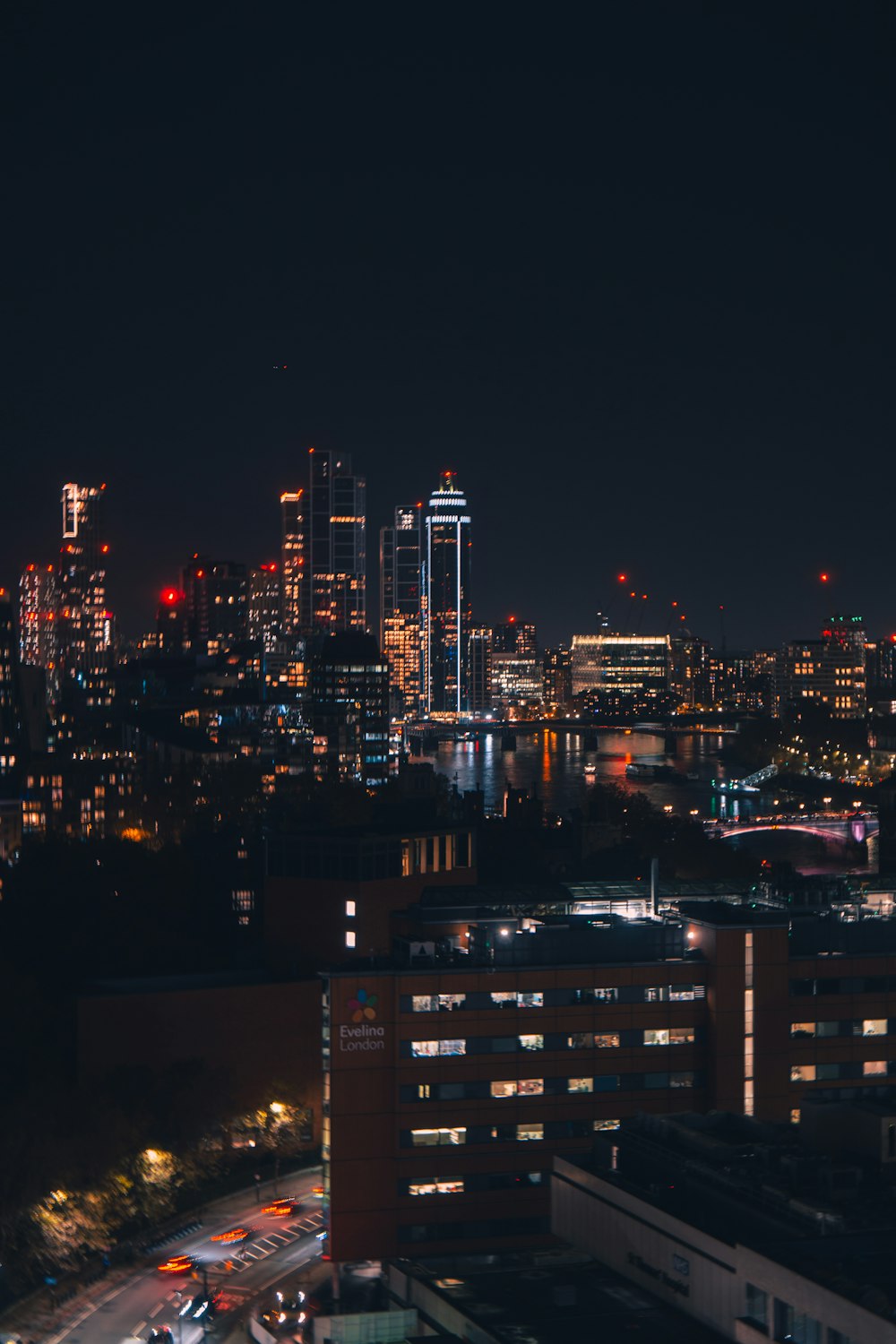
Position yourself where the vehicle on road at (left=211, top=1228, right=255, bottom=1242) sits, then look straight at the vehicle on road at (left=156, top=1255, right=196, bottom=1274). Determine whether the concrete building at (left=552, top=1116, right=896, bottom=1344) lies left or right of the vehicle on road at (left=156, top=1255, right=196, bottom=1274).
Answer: left

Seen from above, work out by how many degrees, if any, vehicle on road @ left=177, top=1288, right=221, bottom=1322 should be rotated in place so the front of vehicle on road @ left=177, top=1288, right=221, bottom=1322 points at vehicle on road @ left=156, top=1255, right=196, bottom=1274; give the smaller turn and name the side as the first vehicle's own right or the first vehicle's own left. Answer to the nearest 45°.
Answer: approximately 135° to the first vehicle's own right

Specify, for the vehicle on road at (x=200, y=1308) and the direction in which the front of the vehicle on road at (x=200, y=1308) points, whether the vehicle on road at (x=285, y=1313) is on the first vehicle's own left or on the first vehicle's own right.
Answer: on the first vehicle's own left

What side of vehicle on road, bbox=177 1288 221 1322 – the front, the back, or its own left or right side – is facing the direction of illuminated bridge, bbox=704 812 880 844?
back

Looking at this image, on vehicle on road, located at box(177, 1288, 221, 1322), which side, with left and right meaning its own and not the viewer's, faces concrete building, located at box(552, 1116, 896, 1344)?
left

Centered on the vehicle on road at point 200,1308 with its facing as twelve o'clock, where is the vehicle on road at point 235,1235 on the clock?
the vehicle on road at point 235,1235 is roughly at 5 o'clock from the vehicle on road at point 200,1308.
